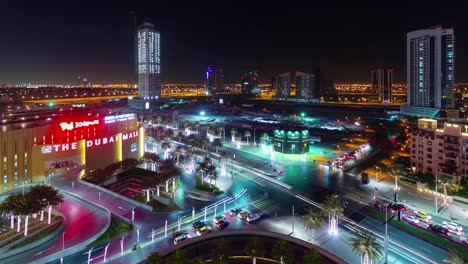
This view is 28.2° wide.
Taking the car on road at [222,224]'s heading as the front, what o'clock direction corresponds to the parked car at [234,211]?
the parked car at [234,211] is roughly at 11 o'clock from the car on road at [222,224].

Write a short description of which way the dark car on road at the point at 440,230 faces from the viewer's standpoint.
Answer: facing away from the viewer and to the left of the viewer

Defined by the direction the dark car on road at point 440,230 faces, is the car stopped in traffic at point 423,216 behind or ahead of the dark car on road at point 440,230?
ahead

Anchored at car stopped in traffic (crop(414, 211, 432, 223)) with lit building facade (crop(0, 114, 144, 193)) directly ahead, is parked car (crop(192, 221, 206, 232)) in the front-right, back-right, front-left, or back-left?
front-left
